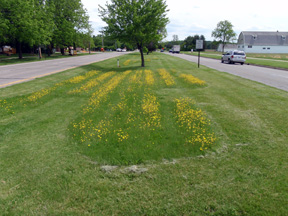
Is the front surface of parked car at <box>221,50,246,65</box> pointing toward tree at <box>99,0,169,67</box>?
no

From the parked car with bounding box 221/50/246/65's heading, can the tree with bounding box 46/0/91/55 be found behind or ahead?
ahead
